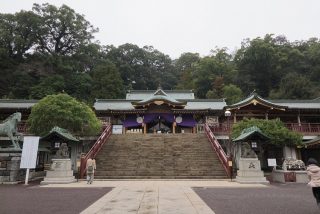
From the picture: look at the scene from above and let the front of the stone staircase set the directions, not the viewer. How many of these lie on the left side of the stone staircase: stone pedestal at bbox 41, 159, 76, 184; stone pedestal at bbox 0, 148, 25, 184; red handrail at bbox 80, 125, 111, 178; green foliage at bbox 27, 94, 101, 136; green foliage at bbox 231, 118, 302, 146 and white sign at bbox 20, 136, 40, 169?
1

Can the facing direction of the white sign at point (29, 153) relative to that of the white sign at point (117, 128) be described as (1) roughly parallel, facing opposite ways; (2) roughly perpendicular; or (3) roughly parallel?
roughly parallel

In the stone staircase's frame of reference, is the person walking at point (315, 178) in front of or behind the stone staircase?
in front

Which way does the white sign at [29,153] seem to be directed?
toward the camera

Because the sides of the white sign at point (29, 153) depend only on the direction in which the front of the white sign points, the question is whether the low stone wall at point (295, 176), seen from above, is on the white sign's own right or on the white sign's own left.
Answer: on the white sign's own left

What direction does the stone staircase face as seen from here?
toward the camera

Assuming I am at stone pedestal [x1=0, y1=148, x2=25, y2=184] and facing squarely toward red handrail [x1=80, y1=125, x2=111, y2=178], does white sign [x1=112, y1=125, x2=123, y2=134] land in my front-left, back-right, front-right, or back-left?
front-left

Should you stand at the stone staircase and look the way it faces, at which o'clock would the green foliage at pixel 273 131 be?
The green foliage is roughly at 9 o'clock from the stone staircase.

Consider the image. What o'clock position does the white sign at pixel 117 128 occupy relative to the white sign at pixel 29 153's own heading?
the white sign at pixel 117 128 is roughly at 7 o'clock from the white sign at pixel 29 153.

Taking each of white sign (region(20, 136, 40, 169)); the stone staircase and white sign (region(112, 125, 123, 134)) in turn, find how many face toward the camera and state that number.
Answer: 3

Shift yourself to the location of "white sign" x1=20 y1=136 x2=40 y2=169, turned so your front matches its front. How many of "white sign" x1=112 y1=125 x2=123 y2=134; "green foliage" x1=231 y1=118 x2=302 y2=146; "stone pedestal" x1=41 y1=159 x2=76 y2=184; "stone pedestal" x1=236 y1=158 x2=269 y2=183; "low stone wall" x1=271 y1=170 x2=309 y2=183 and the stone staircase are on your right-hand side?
0

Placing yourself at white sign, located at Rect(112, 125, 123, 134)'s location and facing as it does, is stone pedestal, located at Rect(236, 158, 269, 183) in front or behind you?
in front

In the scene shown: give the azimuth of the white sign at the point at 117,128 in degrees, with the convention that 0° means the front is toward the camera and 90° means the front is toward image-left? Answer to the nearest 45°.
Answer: approximately 0°

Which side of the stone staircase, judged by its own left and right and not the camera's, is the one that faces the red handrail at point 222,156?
left

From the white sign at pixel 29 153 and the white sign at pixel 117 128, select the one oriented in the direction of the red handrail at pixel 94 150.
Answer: the white sign at pixel 117 128
